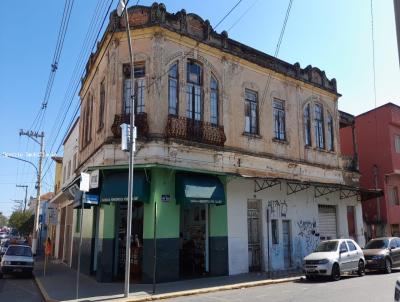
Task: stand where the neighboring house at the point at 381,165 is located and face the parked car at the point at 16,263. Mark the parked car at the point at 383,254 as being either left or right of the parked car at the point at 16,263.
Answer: left

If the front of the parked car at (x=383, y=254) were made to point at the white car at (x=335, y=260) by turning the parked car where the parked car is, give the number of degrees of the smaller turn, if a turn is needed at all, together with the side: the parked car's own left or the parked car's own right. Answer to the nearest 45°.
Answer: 0° — it already faces it

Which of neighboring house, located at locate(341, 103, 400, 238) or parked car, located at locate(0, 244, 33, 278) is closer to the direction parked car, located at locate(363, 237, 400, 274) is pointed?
the parked car

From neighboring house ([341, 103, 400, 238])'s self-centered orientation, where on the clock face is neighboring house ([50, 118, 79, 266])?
neighboring house ([50, 118, 79, 266]) is roughly at 4 o'clock from neighboring house ([341, 103, 400, 238]).

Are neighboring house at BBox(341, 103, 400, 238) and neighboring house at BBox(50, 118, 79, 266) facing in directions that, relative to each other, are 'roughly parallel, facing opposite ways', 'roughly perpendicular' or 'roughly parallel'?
roughly perpendicular

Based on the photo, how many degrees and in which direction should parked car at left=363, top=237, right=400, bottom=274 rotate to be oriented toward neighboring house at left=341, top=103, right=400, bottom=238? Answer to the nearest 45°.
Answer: approximately 135° to its right

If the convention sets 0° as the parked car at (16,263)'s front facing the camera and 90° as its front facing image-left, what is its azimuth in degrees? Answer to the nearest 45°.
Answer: approximately 0°
